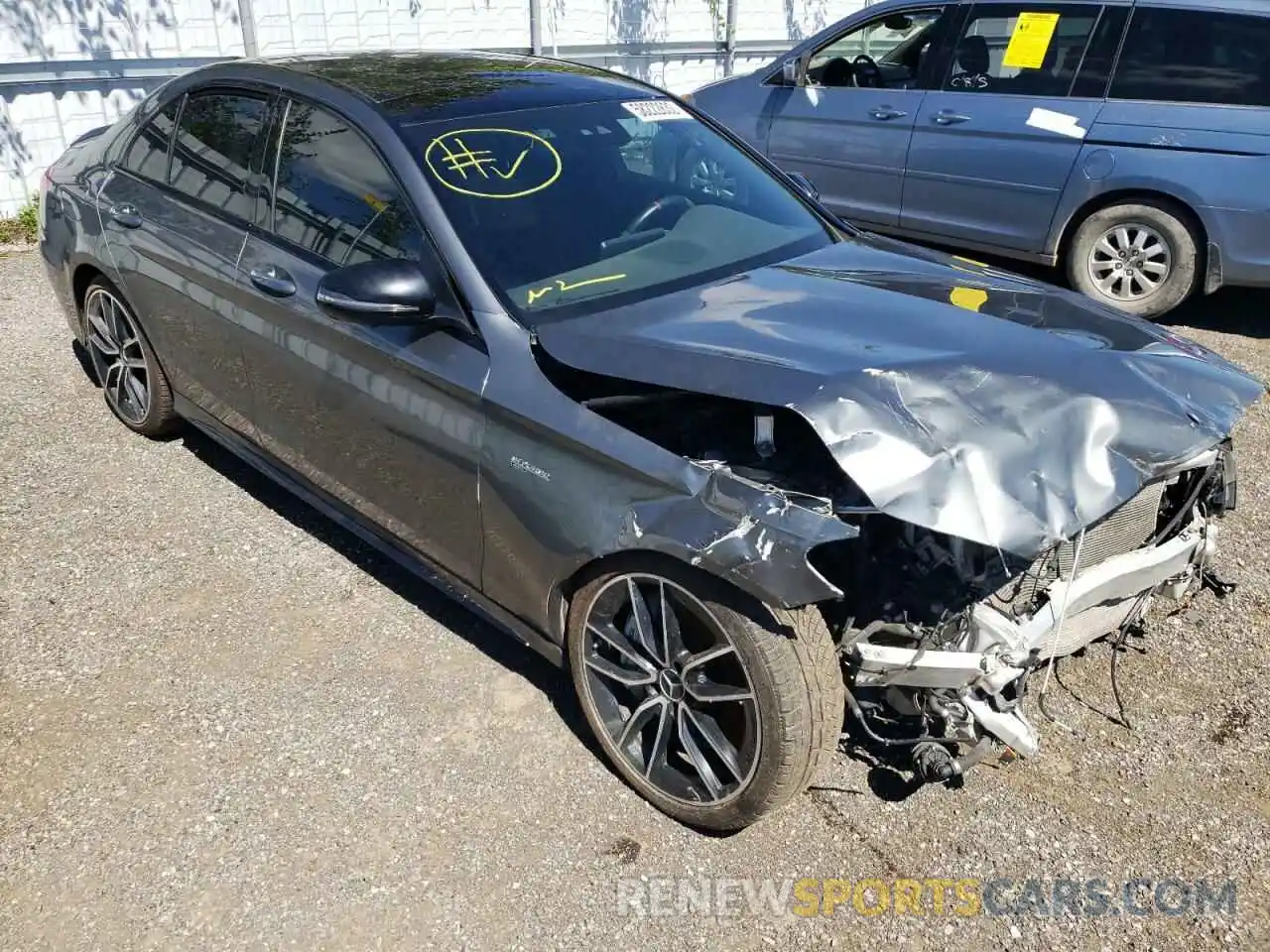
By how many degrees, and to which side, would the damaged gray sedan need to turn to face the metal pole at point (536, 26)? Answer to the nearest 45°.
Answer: approximately 135° to its left

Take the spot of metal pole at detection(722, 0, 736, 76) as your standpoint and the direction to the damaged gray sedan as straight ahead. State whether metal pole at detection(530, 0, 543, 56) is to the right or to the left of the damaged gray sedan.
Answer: right

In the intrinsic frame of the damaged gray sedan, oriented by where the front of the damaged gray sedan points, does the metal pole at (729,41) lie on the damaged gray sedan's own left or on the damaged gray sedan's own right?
on the damaged gray sedan's own left

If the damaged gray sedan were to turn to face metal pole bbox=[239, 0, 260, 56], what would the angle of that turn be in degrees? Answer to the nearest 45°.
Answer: approximately 180°

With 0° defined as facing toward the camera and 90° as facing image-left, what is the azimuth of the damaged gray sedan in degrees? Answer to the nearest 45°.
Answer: approximately 315°
